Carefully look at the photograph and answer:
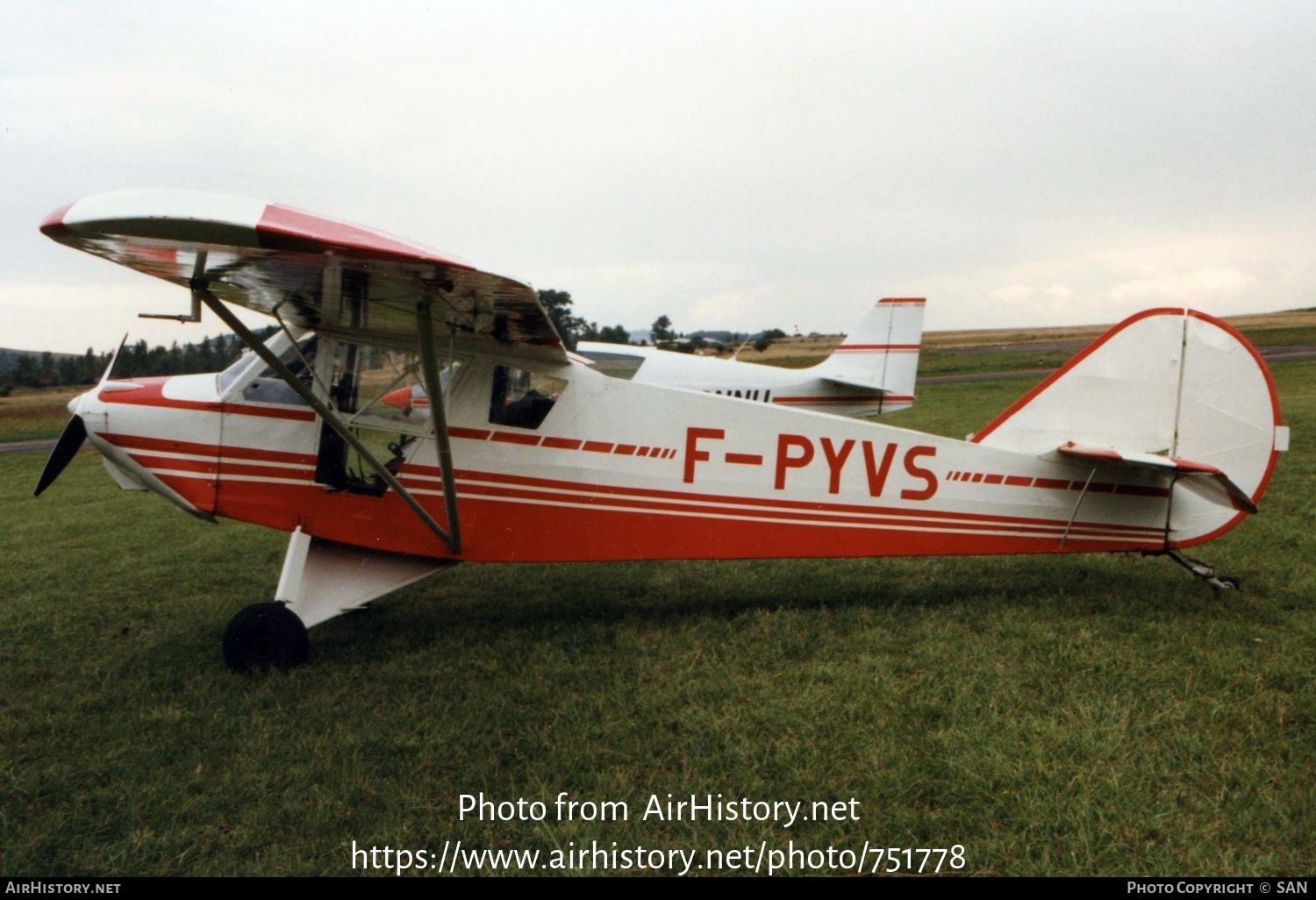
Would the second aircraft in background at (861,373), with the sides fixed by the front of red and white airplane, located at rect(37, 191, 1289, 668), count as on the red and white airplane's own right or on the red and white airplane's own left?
on the red and white airplane's own right

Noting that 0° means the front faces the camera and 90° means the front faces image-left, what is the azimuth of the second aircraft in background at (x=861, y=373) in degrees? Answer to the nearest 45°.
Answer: approximately 90°

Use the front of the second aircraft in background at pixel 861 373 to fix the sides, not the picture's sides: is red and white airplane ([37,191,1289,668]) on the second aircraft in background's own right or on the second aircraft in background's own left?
on the second aircraft in background's own left

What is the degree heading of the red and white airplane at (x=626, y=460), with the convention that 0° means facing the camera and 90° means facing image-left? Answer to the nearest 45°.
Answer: approximately 90°

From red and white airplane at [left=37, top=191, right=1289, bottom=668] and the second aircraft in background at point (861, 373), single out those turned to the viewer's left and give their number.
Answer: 2
